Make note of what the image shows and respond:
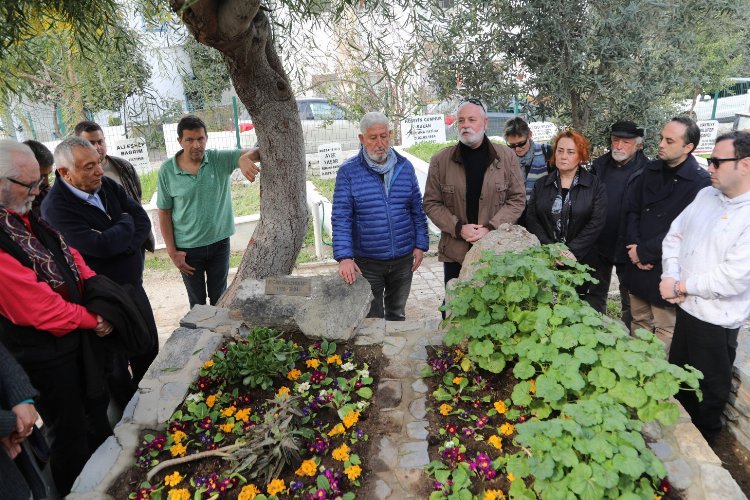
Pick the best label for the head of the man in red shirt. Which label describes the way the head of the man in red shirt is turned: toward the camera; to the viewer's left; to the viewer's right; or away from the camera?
to the viewer's right

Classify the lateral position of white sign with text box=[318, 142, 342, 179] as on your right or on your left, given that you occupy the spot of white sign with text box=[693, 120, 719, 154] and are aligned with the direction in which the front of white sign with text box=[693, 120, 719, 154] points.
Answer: on your right

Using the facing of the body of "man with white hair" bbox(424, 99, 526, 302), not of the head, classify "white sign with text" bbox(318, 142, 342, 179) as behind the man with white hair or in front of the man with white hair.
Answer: behind

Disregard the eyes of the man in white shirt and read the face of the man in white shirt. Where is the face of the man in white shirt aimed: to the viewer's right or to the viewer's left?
to the viewer's left

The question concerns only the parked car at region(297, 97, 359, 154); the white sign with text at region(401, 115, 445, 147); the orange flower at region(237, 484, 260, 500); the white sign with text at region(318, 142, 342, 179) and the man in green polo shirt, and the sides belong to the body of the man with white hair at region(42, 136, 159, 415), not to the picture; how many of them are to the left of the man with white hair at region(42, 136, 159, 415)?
4

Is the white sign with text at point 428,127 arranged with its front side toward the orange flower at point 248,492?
yes

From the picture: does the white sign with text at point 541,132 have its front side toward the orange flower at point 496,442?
yes

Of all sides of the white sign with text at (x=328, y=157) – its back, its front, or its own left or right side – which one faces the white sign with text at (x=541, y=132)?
left

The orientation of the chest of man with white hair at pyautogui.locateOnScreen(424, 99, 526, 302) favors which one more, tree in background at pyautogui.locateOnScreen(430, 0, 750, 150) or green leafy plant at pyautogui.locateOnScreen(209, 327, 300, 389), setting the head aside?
the green leafy plant

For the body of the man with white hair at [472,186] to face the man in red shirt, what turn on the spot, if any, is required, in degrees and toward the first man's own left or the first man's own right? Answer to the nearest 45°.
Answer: approximately 45° to the first man's own right

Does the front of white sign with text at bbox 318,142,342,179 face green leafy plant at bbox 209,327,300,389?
yes
